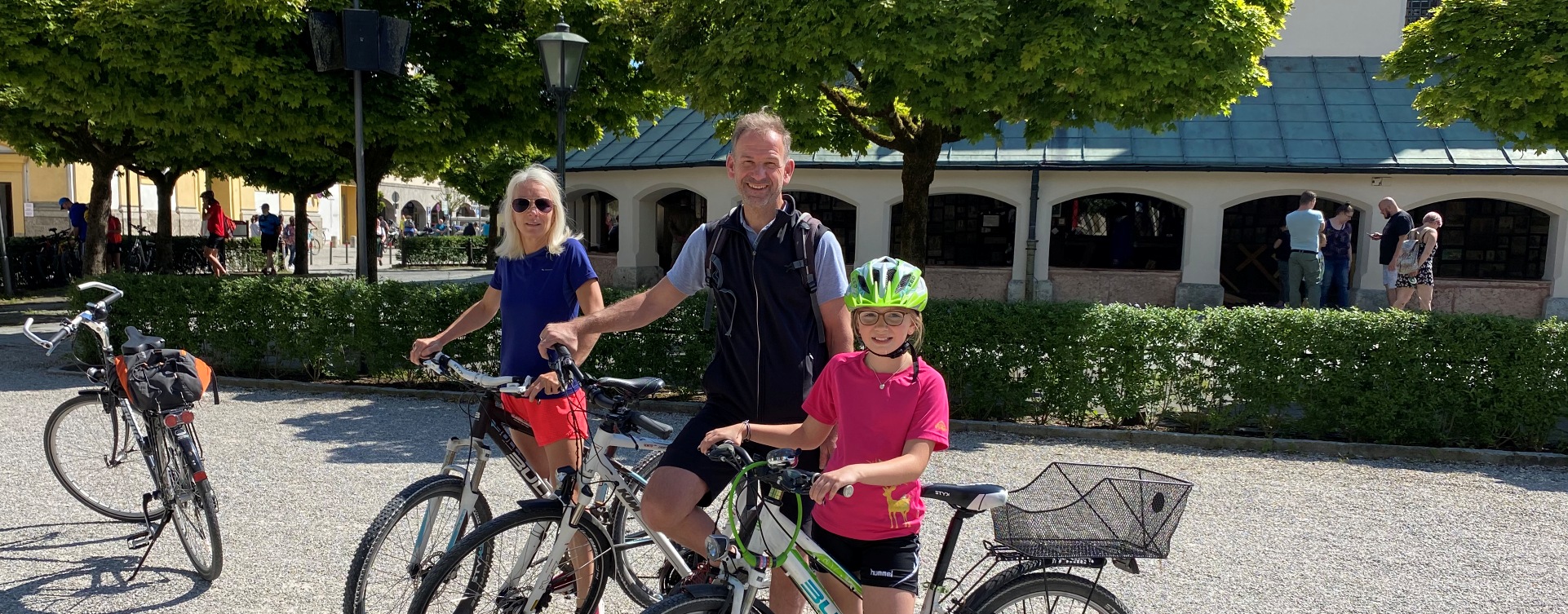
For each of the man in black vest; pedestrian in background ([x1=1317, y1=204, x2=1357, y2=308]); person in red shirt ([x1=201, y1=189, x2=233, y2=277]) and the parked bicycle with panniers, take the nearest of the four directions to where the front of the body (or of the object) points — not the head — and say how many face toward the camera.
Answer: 2

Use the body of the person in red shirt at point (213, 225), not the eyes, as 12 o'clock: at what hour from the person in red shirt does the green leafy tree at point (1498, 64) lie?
The green leafy tree is roughly at 8 o'clock from the person in red shirt.

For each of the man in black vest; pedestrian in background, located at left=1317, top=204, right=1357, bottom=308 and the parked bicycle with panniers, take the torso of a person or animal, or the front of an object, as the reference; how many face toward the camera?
2

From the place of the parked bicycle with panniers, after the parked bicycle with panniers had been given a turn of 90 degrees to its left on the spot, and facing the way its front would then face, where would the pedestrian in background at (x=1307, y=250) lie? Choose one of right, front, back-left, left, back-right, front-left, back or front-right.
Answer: back-left

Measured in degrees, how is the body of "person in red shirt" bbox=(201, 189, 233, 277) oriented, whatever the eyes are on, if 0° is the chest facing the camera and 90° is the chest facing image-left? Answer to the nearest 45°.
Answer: approximately 90°

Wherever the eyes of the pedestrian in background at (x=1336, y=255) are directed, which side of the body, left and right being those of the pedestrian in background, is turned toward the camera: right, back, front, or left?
front

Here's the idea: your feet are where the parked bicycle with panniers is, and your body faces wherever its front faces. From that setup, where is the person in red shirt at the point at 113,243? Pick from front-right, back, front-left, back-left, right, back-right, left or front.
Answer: front-right

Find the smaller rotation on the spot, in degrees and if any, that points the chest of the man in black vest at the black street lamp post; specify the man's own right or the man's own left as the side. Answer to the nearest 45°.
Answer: approximately 180°

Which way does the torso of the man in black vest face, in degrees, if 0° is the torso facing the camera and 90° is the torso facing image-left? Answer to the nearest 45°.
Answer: approximately 0°

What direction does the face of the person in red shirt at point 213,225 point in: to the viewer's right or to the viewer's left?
to the viewer's left

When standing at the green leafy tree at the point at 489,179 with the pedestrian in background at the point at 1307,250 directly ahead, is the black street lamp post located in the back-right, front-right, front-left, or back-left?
front-right
